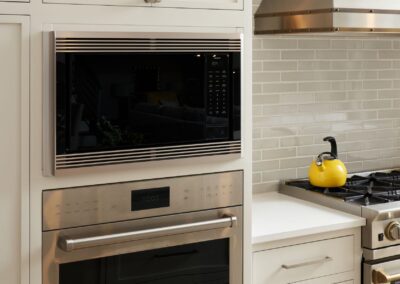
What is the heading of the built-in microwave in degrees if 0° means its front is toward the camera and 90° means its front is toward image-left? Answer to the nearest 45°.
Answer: approximately 315°

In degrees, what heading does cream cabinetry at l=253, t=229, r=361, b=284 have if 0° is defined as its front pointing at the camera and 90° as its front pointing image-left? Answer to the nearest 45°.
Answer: approximately 315°

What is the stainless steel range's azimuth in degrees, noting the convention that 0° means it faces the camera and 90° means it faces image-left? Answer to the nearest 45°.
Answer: approximately 315°

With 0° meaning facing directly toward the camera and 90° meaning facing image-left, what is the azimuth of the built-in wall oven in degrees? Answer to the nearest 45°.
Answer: approximately 315°

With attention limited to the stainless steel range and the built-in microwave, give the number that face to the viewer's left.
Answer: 0

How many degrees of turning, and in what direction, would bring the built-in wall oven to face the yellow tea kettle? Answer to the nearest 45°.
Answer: approximately 90° to its left

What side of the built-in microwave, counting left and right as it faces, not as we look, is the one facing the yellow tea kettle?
left
